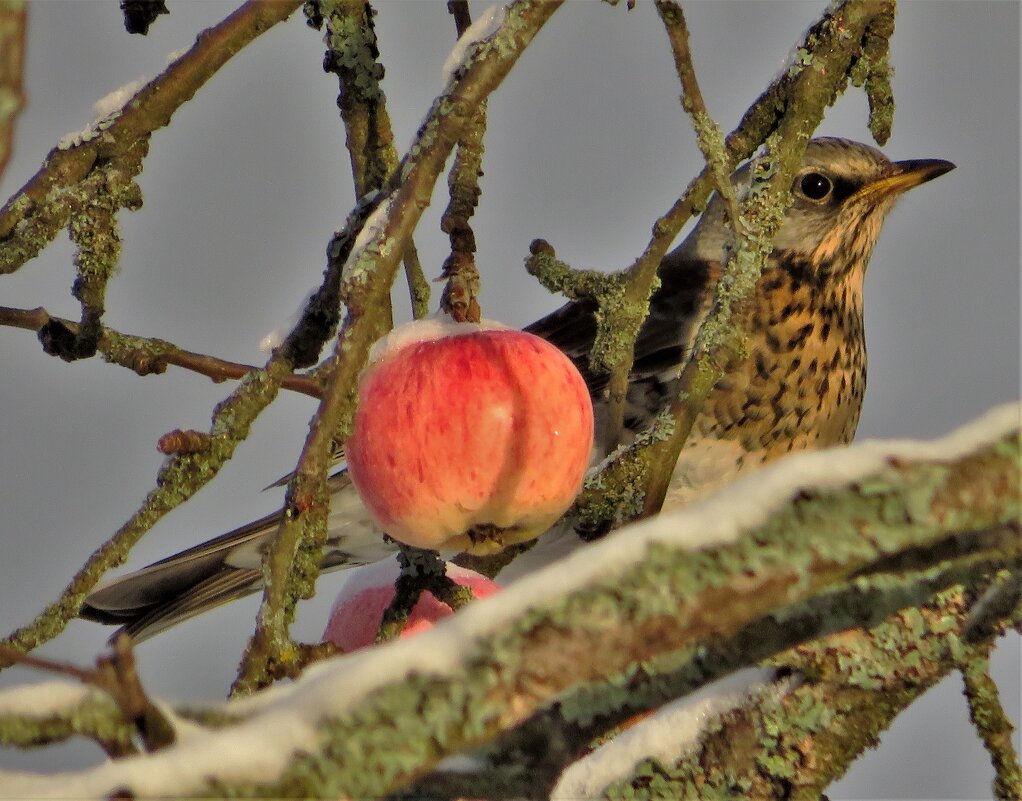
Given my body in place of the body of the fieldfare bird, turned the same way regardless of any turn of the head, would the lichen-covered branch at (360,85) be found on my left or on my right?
on my right

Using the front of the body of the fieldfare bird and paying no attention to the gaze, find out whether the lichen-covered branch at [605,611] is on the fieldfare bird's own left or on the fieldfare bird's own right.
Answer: on the fieldfare bird's own right

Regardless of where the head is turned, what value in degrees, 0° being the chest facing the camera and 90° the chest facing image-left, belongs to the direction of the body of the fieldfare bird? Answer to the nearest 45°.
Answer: approximately 270°

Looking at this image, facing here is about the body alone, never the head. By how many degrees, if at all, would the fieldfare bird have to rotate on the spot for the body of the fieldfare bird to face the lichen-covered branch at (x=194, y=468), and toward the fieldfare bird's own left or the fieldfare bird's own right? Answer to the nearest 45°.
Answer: approximately 135° to the fieldfare bird's own right

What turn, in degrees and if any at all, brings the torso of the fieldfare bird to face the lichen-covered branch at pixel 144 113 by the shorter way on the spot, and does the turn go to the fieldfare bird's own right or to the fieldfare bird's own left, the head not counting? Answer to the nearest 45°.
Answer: approximately 135° to the fieldfare bird's own right
